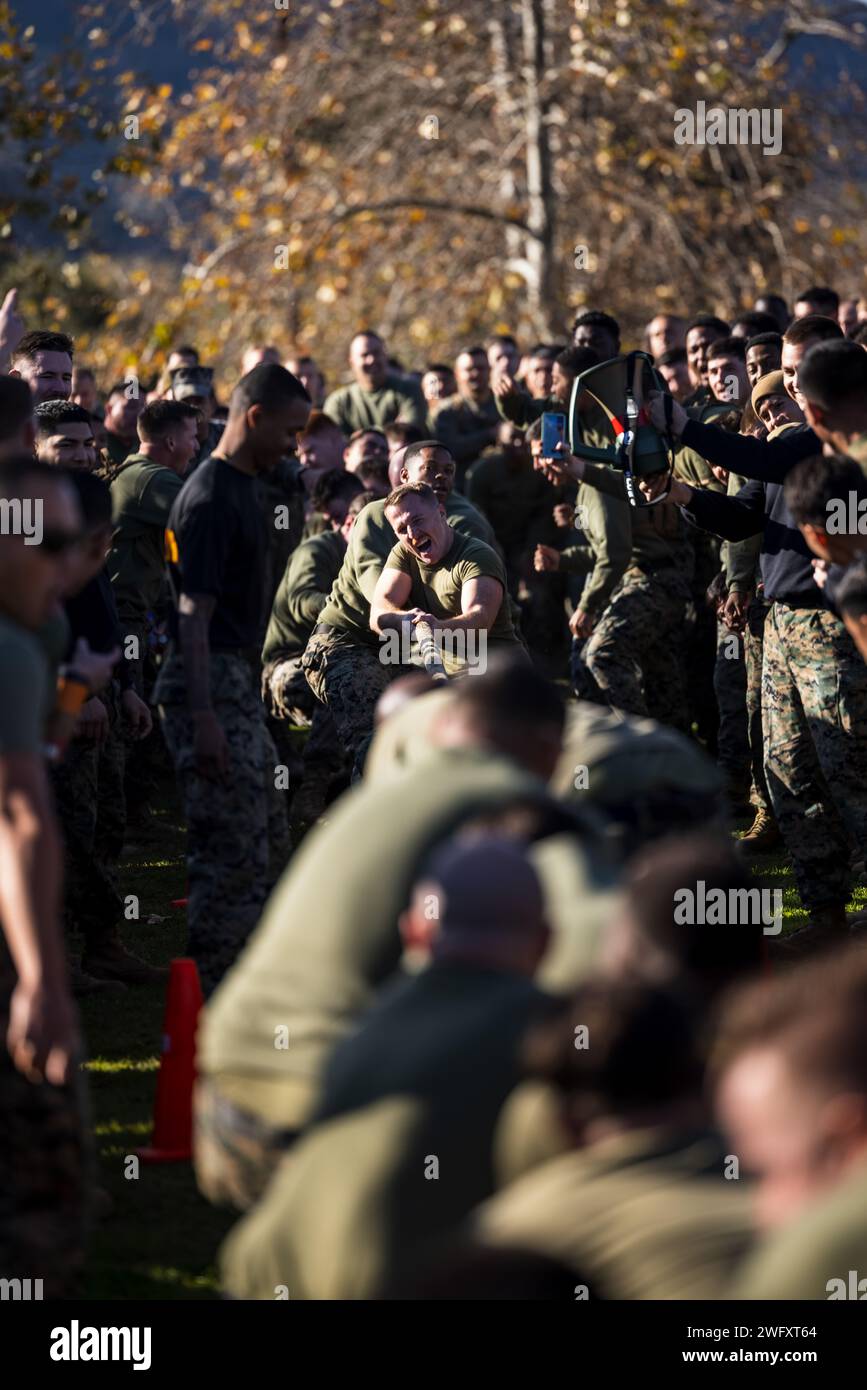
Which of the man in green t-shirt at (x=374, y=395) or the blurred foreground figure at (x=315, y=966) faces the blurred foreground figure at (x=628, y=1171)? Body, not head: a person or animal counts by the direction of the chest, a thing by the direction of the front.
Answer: the man in green t-shirt

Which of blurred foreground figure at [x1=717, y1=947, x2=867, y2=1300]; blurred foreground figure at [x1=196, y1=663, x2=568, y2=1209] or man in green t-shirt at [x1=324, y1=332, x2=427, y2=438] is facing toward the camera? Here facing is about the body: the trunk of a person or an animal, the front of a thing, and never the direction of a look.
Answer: the man in green t-shirt

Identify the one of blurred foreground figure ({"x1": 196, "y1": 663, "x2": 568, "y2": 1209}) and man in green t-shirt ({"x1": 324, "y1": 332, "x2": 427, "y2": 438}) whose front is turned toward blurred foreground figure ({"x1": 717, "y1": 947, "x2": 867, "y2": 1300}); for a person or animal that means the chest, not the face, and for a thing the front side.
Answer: the man in green t-shirt

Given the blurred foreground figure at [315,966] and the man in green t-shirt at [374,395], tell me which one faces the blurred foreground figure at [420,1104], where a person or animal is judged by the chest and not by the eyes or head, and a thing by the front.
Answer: the man in green t-shirt

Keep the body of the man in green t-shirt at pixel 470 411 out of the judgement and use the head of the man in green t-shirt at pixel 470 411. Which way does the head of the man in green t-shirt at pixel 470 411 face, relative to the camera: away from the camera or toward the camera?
toward the camera

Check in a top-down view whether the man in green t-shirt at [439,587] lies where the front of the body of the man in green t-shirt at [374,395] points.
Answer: yes

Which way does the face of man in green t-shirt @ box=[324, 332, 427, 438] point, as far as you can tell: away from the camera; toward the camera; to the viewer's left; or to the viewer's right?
toward the camera

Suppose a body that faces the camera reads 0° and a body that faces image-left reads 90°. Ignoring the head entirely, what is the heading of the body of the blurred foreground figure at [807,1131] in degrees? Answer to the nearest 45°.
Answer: approximately 135°

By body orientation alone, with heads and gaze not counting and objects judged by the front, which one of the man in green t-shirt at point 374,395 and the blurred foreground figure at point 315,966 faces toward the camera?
the man in green t-shirt

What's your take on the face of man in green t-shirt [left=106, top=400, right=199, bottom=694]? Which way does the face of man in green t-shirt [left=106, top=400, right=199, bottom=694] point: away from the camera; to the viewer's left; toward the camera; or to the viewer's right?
to the viewer's right

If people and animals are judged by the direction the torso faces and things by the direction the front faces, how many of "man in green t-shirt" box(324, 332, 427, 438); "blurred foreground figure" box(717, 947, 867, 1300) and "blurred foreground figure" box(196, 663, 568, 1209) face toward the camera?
1

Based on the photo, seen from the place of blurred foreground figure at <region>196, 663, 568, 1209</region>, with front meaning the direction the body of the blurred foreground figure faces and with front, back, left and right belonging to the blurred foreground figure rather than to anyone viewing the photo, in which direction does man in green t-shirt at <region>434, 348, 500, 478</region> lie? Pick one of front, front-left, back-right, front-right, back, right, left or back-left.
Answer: front-left

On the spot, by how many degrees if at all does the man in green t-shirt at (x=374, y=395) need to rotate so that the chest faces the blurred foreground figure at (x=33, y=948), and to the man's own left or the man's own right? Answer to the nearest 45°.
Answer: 0° — they already face them

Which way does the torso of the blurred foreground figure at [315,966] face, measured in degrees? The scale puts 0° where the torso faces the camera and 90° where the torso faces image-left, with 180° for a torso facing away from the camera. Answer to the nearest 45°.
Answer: approximately 225°

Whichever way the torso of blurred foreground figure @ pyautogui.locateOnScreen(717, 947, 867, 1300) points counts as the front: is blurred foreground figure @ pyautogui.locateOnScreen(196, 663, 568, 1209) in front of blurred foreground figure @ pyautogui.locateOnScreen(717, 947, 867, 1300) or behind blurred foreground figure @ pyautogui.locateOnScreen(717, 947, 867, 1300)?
in front

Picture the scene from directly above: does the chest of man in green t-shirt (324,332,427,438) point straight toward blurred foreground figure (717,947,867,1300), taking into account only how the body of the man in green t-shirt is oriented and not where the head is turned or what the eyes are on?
yes

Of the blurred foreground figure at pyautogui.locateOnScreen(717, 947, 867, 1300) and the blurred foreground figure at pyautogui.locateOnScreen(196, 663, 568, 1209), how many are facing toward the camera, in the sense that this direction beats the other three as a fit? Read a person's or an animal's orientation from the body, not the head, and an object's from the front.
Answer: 0

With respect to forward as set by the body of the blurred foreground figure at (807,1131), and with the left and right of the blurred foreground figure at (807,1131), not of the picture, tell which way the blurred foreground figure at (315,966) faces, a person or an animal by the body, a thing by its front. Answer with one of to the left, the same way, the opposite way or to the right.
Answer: to the right

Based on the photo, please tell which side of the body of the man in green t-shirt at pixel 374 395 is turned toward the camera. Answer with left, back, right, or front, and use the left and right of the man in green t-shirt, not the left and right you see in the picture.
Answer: front

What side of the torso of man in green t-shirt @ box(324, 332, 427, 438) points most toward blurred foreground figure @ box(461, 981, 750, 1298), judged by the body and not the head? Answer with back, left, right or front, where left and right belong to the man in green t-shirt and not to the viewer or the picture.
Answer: front
